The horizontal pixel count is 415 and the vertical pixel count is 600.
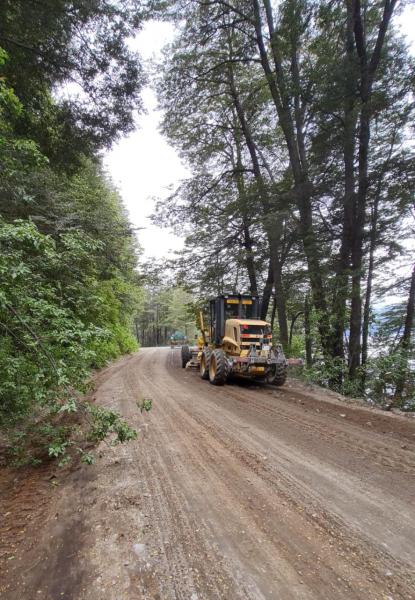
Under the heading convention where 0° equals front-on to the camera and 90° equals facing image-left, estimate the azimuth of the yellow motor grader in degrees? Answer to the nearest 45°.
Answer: approximately 135°
